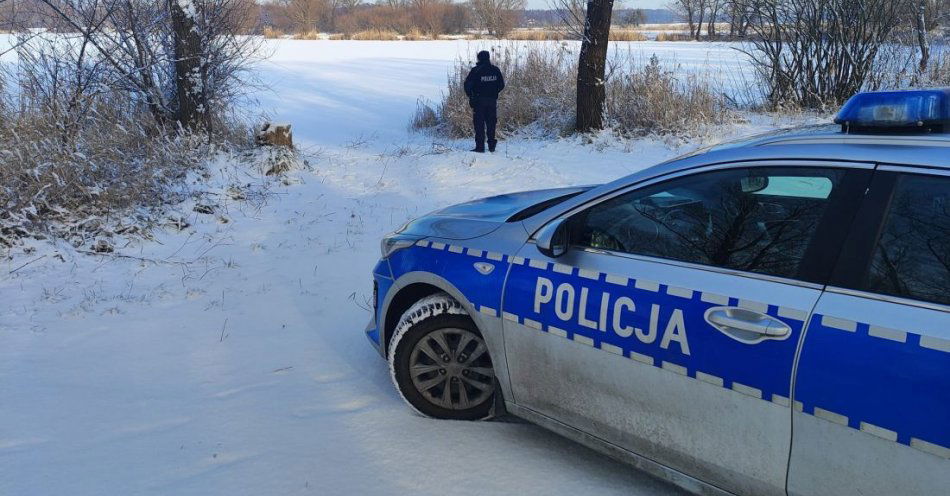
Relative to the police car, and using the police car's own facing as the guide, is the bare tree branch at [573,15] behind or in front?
in front

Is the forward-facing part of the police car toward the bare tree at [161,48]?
yes

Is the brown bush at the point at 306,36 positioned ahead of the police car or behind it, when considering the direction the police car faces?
ahead

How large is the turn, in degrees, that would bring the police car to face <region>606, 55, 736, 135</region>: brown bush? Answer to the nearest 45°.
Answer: approximately 45° to its right

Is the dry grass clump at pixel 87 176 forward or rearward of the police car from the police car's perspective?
forward

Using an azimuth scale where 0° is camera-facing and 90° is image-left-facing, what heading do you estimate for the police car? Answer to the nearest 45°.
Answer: approximately 135°

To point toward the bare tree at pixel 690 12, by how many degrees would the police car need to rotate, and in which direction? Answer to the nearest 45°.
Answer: approximately 45° to its right
